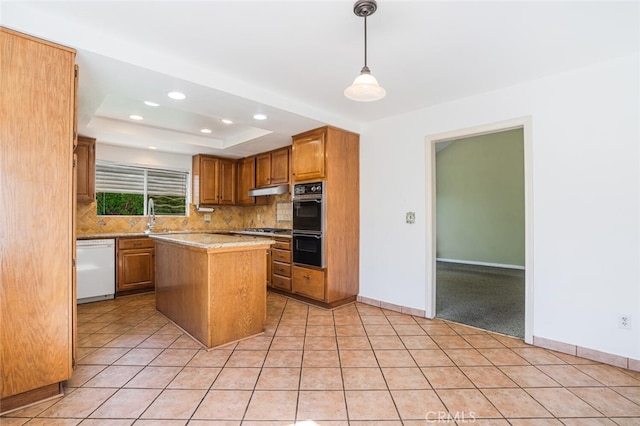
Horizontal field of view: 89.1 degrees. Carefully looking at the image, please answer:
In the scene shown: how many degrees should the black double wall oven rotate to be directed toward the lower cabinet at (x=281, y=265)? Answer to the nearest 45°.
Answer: approximately 90° to its right

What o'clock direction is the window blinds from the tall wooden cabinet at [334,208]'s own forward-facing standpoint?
The window blinds is roughly at 2 o'clock from the tall wooden cabinet.

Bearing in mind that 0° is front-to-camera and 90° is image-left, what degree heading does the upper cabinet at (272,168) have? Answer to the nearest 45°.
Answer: approximately 45°

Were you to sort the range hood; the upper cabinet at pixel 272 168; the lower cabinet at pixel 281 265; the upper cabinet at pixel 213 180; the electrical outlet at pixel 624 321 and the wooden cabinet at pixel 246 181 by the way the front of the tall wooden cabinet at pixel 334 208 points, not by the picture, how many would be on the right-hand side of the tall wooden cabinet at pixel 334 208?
5

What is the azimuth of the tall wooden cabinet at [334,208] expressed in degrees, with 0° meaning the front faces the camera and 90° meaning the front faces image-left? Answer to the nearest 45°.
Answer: approximately 45°

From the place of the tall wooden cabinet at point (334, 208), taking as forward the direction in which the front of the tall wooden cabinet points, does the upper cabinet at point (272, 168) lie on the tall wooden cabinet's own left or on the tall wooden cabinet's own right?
on the tall wooden cabinet's own right

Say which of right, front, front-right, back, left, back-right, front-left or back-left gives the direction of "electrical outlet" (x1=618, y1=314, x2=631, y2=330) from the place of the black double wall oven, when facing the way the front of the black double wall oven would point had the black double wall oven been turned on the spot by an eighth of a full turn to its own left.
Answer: front-left

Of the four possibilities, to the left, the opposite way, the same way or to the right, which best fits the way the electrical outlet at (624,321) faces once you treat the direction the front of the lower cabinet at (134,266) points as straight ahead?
to the right

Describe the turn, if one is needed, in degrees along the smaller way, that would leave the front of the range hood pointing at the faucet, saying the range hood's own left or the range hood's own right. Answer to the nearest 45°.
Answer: approximately 45° to the range hood's own right

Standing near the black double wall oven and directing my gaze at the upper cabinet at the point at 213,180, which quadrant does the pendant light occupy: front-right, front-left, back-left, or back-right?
back-left
